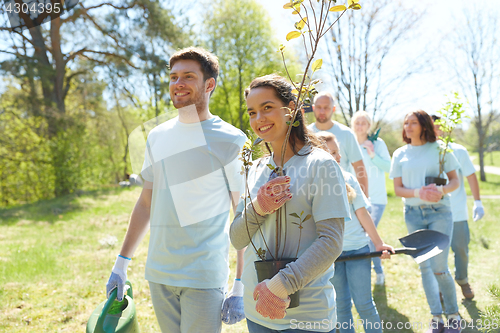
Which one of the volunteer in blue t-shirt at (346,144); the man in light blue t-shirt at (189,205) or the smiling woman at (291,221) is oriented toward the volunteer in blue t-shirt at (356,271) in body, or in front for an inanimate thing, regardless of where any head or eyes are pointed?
the volunteer in blue t-shirt at (346,144)

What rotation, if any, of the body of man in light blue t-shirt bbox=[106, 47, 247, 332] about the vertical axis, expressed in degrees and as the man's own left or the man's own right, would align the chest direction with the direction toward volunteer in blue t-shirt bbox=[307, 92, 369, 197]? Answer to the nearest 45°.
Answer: approximately 135° to the man's own left

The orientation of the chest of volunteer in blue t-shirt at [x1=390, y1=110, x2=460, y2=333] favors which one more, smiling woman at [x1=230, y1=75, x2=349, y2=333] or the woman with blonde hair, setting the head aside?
the smiling woman

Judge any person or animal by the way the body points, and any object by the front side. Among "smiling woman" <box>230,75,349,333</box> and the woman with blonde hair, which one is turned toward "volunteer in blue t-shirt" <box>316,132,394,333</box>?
the woman with blonde hair

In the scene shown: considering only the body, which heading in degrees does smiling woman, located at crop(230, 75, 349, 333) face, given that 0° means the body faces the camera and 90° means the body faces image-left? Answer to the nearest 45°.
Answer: approximately 45°

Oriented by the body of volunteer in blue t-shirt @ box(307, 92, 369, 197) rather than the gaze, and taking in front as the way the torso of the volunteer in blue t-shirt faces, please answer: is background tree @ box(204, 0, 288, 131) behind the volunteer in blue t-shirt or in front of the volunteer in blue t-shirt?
behind

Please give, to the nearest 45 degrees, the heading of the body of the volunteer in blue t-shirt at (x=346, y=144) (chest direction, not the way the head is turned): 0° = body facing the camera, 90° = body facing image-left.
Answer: approximately 0°

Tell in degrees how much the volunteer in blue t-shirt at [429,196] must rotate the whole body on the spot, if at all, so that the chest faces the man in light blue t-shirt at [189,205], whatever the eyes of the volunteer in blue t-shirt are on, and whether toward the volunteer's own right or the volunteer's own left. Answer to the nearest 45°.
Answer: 0° — they already face them

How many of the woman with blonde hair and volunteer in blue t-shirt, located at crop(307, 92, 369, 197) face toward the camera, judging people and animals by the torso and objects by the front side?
2
